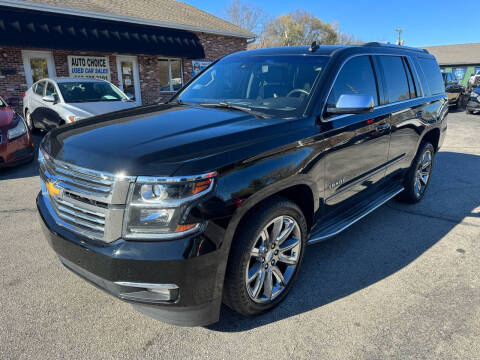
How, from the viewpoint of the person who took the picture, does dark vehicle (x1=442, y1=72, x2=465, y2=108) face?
facing the viewer and to the right of the viewer

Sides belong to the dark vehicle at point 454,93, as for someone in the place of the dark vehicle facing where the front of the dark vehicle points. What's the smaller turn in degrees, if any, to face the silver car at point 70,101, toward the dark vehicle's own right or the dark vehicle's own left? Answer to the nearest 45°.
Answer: approximately 90° to the dark vehicle's own right

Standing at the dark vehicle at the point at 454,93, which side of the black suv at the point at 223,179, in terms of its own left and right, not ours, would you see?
back

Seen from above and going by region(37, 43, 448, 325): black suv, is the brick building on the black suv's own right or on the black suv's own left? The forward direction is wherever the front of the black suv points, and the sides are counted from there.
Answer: on the black suv's own right

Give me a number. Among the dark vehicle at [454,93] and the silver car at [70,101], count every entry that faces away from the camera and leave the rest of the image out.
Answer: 0

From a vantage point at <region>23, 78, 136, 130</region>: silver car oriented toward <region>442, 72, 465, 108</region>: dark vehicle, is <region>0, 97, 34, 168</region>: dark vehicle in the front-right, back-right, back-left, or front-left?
back-right

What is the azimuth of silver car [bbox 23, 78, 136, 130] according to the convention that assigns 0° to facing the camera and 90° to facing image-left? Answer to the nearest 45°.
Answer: approximately 315°

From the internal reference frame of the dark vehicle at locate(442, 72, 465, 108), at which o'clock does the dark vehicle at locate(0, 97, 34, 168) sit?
the dark vehicle at locate(0, 97, 34, 168) is roughly at 2 o'clock from the dark vehicle at locate(442, 72, 465, 108).

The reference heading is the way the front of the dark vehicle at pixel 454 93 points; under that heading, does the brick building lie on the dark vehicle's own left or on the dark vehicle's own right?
on the dark vehicle's own right

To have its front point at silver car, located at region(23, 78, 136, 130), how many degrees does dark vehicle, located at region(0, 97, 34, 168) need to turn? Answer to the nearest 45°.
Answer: approximately 90° to its left

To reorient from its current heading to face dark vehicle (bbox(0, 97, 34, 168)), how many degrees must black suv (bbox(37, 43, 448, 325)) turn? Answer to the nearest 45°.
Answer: approximately 90° to its right

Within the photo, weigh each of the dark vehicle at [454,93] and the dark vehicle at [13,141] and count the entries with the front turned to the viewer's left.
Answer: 0

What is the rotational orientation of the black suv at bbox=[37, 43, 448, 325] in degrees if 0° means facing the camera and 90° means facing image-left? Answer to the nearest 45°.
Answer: approximately 45°

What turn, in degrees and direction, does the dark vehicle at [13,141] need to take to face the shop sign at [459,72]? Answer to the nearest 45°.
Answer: approximately 45° to its left

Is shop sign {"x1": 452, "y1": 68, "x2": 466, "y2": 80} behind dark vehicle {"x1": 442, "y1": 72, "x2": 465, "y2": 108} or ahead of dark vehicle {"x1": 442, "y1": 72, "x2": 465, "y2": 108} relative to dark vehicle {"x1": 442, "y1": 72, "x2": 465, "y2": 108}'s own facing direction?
behind

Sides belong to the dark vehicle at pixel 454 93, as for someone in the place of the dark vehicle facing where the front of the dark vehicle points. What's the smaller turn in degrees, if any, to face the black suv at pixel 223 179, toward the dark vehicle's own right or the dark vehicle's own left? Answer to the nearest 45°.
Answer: approximately 45° to the dark vehicle's own right
